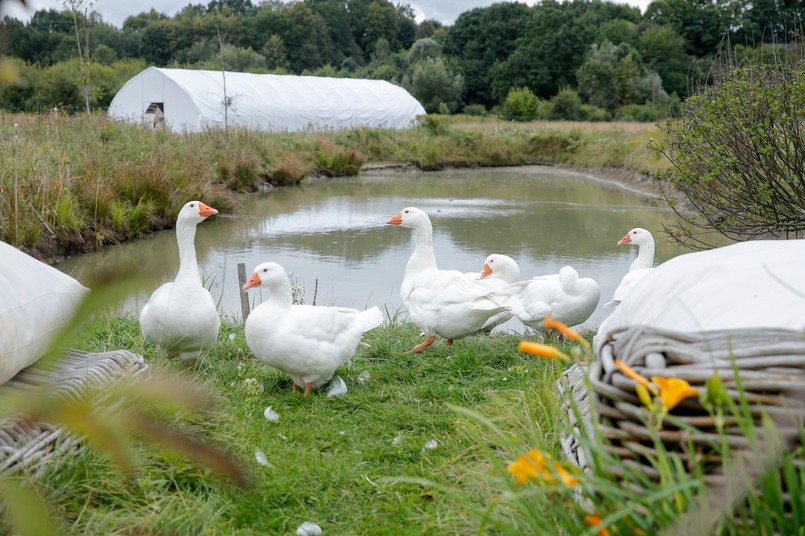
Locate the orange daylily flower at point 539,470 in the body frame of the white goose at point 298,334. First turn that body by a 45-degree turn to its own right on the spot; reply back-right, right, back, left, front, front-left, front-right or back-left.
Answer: back-left

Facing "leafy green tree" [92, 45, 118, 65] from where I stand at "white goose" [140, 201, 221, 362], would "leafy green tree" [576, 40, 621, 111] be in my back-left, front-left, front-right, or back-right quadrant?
front-right

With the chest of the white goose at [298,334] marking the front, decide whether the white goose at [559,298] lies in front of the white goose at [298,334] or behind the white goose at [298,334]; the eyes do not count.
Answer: behind

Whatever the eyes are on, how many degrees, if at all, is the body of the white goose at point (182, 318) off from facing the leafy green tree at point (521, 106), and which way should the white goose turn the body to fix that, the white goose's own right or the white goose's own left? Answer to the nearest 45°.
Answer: approximately 135° to the white goose's own left

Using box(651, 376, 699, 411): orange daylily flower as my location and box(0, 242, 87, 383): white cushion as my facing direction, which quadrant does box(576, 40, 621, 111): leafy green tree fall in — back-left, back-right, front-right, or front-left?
front-right

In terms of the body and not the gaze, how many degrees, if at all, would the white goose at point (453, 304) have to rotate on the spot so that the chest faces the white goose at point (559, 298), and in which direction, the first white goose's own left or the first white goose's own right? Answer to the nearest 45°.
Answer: approximately 135° to the first white goose's own right

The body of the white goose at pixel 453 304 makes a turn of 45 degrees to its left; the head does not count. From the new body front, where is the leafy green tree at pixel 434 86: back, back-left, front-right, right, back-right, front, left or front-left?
back-right

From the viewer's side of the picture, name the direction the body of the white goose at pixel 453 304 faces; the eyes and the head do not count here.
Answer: to the viewer's left

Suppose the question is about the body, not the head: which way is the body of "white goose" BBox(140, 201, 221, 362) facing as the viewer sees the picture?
toward the camera

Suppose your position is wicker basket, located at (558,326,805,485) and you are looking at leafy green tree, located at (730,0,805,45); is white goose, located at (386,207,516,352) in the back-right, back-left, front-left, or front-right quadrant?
front-left

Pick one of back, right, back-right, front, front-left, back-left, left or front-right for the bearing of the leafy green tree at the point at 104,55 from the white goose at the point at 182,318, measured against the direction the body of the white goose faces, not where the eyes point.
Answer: back

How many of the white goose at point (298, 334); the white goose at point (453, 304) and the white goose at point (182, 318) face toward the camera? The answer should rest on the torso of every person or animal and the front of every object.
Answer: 1

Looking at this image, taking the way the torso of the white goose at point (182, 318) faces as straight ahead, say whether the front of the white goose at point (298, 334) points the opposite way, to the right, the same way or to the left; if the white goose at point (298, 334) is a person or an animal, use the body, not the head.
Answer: to the right

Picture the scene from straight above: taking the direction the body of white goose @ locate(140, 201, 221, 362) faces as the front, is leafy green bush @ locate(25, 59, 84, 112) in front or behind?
behind

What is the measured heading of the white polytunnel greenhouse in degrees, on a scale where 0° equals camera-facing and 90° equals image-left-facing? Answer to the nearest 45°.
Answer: approximately 45°

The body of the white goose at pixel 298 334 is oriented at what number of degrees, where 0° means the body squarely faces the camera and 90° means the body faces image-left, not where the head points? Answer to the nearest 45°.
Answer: approximately 90°

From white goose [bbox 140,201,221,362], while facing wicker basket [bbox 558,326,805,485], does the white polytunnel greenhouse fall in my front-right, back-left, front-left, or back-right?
back-left

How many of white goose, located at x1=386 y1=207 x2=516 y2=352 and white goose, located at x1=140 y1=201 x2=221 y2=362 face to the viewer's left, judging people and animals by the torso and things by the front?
1

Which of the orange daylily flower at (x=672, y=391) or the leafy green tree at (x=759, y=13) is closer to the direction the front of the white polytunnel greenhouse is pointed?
the orange daylily flower

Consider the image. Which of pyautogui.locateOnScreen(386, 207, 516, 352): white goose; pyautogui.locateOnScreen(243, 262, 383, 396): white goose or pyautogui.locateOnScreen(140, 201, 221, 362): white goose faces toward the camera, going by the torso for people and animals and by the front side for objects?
pyautogui.locateOnScreen(140, 201, 221, 362): white goose
